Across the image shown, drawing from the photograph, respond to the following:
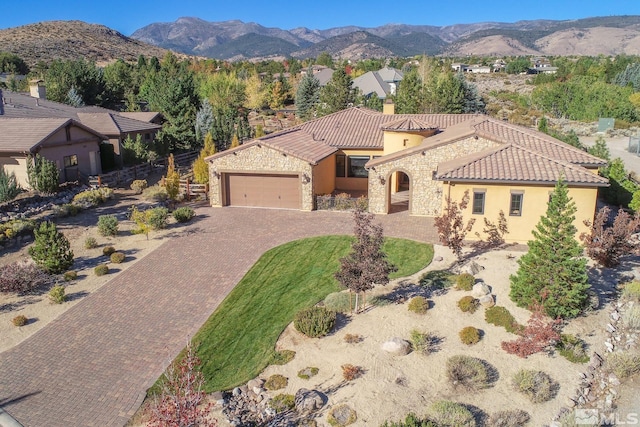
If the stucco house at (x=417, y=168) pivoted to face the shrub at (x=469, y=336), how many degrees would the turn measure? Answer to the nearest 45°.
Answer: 0° — it already faces it

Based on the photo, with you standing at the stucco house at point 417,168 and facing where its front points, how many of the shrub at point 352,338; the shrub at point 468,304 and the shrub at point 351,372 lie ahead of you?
3

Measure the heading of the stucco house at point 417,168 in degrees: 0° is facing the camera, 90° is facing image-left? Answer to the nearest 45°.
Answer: approximately 0°

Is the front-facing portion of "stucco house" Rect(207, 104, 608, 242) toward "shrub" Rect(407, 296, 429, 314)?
yes

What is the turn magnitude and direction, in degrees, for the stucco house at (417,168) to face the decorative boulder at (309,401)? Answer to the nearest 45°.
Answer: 0° — it already faces it

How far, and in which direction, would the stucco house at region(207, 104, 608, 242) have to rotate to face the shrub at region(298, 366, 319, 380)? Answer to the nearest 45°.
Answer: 0° — it already faces it

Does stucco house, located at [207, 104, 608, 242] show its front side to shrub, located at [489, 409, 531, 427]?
yes

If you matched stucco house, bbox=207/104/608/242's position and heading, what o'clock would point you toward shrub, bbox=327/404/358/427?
The shrub is roughly at 12 o'clock from the stucco house.

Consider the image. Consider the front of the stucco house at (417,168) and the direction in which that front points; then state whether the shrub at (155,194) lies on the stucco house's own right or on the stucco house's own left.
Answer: on the stucco house's own right

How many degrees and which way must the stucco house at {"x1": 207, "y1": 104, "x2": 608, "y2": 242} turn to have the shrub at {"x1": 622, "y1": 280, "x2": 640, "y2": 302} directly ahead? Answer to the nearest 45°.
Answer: approximately 45° to its left

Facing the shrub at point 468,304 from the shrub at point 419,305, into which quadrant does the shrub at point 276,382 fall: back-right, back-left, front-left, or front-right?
back-right

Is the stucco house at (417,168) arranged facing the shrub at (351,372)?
yes

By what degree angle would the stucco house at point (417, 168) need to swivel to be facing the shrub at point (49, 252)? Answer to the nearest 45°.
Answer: approximately 45° to its right
